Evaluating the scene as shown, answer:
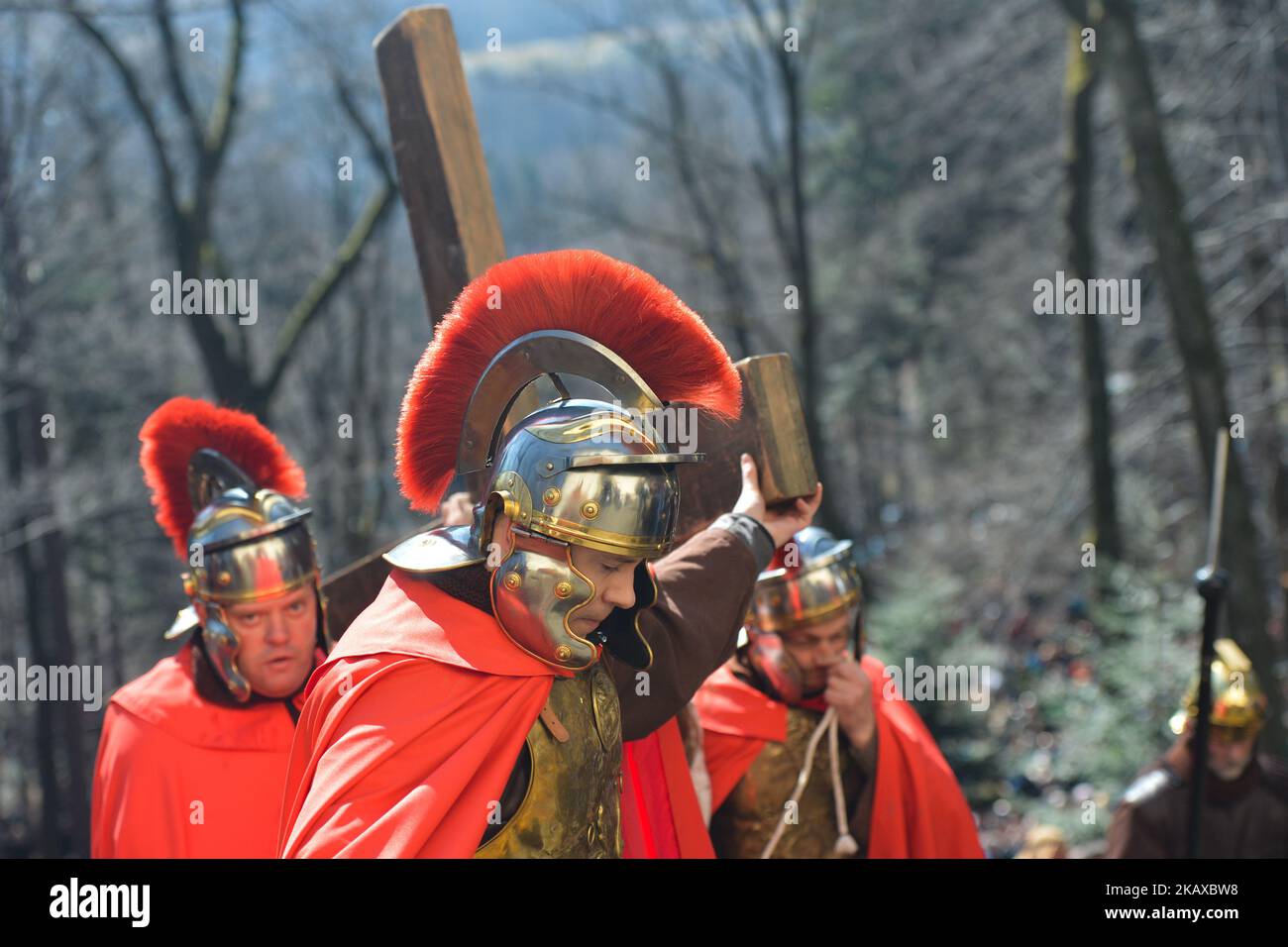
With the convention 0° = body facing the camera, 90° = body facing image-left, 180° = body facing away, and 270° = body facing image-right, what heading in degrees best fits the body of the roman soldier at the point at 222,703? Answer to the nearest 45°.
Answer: approximately 315°

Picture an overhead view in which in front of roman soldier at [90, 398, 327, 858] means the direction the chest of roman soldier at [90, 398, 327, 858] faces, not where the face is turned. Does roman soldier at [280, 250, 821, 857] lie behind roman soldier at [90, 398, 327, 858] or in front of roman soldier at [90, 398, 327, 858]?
in front

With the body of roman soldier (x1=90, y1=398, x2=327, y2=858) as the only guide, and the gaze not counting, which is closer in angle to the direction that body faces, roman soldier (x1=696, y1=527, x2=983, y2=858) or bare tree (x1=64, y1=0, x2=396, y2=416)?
the roman soldier

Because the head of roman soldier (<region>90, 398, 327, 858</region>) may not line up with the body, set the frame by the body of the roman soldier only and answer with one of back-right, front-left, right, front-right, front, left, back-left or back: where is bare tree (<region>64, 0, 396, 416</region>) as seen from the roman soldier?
back-left

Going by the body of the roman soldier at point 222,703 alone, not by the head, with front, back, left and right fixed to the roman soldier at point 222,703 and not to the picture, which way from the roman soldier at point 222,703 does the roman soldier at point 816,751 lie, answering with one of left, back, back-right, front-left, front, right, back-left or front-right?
front-left
